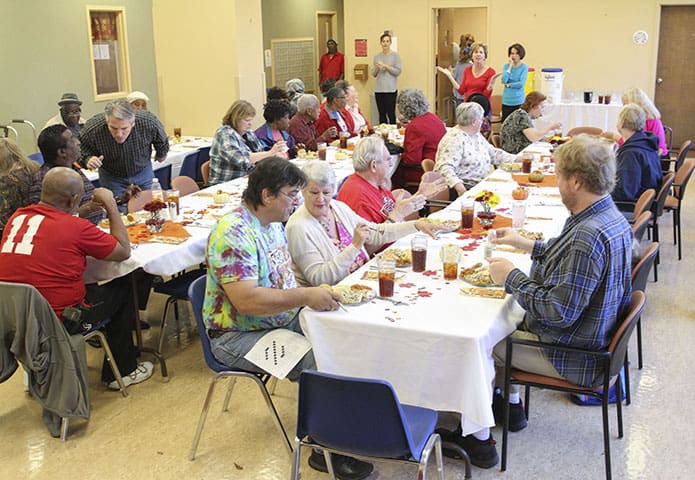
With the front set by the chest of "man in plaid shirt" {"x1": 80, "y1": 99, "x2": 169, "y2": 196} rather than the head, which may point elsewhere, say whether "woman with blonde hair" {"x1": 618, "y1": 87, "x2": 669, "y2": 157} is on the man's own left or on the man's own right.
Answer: on the man's own left

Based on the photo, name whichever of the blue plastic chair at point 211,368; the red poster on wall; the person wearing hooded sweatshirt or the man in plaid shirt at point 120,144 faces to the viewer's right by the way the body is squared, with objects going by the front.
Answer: the blue plastic chair

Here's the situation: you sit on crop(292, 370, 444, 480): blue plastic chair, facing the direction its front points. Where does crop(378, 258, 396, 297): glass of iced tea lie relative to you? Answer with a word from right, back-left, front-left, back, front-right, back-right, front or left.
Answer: front-left

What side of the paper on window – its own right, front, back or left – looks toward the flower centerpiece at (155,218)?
front

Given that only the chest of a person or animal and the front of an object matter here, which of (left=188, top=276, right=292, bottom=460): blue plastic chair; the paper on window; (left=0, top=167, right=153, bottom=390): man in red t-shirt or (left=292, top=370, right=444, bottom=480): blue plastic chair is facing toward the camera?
the paper on window

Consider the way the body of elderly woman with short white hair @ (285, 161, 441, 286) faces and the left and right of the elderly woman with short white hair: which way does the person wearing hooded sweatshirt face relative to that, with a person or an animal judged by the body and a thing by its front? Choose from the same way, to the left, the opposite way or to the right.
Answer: the opposite way

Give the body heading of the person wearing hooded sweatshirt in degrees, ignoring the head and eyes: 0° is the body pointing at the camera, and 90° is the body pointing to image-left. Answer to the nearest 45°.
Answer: approximately 135°

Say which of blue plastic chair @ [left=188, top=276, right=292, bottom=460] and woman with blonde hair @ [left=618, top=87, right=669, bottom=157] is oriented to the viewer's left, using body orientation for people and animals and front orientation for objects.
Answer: the woman with blonde hair

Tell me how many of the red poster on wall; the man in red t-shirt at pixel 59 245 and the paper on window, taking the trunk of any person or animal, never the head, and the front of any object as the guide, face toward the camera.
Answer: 2

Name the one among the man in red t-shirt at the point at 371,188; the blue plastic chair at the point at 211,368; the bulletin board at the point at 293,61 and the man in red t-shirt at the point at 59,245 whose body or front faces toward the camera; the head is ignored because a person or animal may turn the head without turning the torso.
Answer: the bulletin board

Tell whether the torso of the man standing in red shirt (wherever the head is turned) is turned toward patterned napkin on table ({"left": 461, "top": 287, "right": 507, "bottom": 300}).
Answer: yes

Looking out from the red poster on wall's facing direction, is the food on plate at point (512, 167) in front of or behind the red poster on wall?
in front

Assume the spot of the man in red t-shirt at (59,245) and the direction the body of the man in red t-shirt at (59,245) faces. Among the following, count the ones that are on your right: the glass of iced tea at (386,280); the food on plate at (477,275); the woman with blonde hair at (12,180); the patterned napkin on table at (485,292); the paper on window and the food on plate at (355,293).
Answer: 4
